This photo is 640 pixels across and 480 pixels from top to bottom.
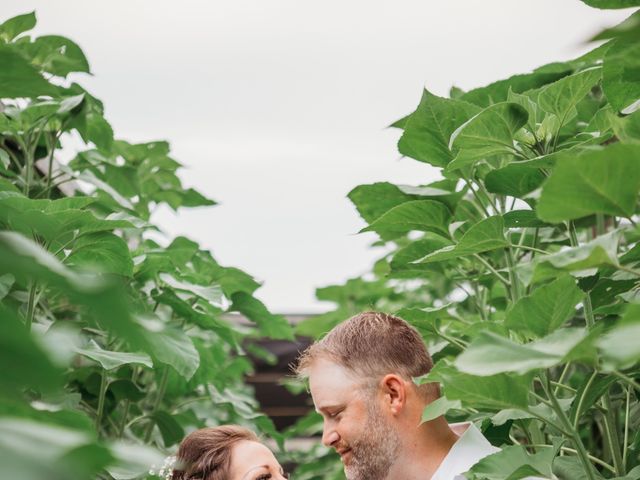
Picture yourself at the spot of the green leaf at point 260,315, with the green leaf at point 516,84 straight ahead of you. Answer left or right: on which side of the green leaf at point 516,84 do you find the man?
right

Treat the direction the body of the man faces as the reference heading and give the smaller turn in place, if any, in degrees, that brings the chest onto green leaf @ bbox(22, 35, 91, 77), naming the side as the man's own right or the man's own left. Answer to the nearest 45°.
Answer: approximately 45° to the man's own right

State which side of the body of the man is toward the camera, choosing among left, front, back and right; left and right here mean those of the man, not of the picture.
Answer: left

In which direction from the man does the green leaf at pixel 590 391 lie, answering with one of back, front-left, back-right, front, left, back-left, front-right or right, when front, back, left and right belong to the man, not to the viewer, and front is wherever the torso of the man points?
back-left
